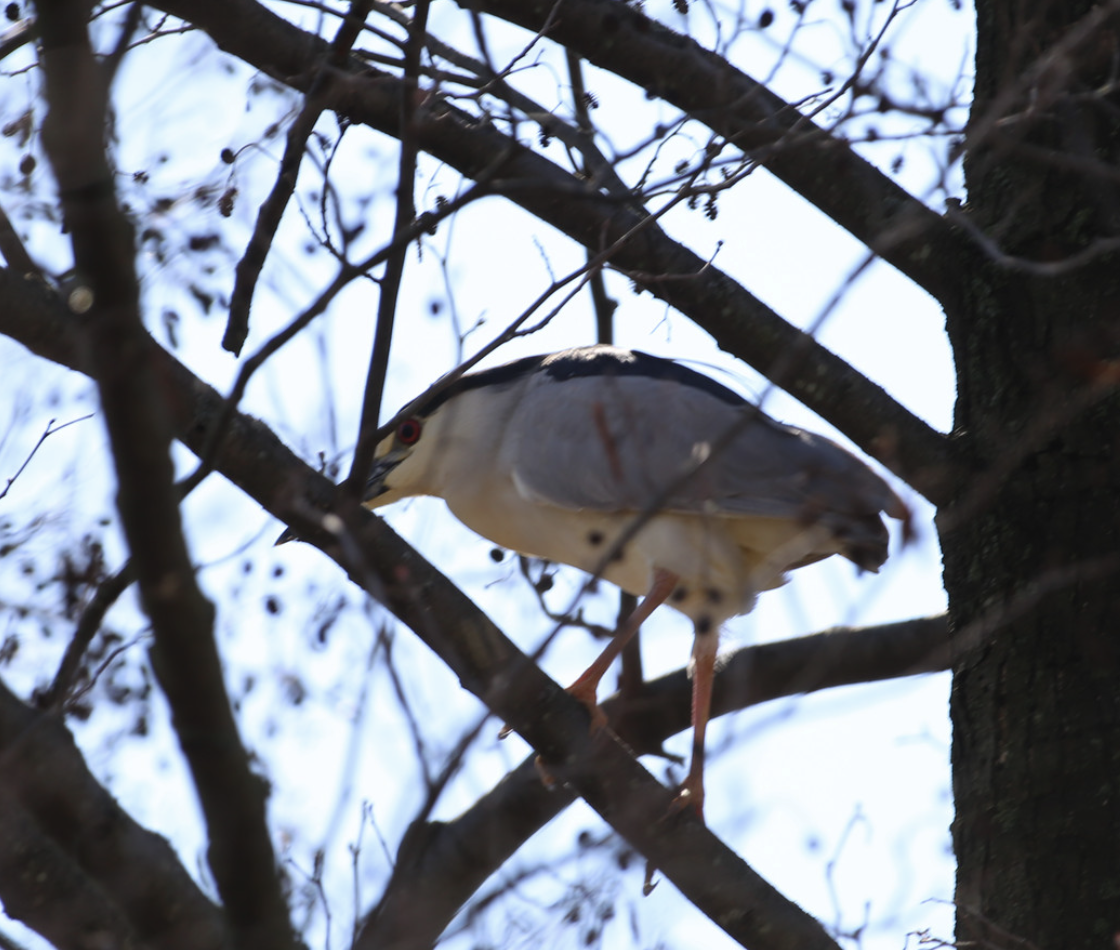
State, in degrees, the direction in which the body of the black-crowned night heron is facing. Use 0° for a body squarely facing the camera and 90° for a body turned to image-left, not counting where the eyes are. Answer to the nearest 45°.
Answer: approximately 90°

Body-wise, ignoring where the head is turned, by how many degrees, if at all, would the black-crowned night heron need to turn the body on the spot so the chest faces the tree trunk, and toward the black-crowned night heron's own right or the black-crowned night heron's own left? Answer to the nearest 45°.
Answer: approximately 135° to the black-crowned night heron's own left
